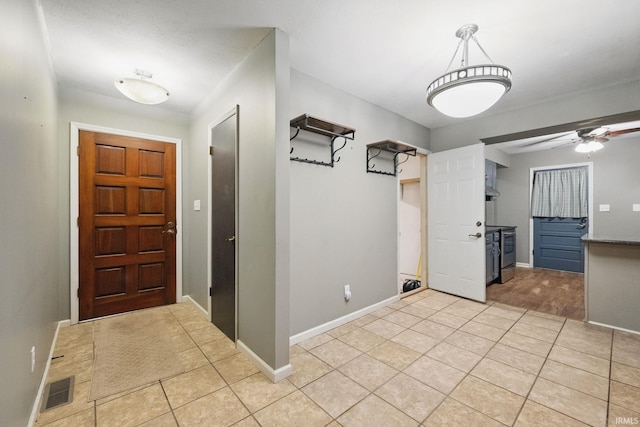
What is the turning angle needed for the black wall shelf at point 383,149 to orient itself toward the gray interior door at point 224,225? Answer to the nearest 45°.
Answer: approximately 90° to its right

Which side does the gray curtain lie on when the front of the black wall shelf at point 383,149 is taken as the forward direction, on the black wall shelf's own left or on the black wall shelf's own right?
on the black wall shelf's own left

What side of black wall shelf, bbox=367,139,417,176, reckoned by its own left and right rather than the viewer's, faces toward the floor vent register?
right

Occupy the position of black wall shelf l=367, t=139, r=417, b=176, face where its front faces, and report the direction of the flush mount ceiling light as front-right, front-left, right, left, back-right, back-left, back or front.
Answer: right

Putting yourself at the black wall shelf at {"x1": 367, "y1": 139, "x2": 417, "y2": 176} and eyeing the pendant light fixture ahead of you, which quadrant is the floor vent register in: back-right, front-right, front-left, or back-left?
front-right

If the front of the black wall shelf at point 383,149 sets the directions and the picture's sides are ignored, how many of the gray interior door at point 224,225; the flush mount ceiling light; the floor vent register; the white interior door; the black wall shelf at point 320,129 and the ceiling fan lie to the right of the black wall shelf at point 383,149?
4

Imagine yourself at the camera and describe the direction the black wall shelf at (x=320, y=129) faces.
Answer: facing the viewer and to the right of the viewer

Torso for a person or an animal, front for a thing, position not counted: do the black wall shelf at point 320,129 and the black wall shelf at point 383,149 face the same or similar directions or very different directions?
same or similar directions

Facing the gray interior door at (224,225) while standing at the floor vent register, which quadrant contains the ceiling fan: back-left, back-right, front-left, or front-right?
front-right

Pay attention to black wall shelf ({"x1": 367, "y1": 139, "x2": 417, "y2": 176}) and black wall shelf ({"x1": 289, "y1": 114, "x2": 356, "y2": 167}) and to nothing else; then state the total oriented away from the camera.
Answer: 0

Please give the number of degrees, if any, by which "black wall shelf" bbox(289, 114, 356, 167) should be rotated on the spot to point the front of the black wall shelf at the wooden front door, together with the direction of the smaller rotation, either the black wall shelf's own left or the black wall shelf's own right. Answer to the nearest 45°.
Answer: approximately 135° to the black wall shelf's own right

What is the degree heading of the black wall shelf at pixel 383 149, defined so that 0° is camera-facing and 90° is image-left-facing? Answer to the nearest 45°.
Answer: approximately 315°

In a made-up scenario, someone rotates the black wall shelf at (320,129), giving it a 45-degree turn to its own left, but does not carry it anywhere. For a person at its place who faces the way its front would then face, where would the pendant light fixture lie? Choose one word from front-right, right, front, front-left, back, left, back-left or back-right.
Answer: front-right

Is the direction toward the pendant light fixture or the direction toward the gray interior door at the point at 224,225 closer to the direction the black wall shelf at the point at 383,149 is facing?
the pendant light fixture

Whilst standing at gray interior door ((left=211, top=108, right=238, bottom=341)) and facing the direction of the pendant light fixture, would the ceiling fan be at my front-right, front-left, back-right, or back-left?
front-left
